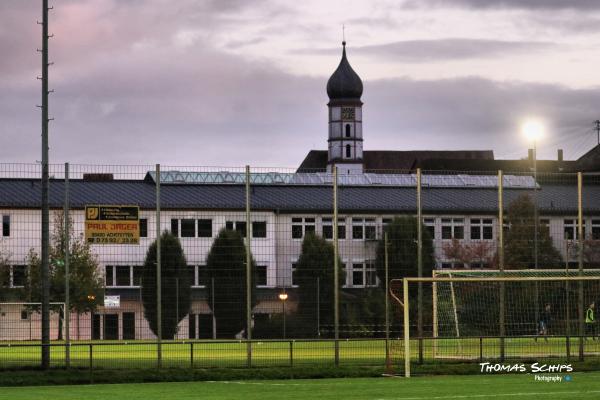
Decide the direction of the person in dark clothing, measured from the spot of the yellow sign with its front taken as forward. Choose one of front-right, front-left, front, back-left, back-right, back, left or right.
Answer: left

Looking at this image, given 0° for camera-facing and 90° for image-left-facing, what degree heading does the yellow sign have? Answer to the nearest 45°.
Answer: approximately 0°

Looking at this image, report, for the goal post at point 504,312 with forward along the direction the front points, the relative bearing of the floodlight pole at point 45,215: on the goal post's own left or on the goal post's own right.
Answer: on the goal post's own right

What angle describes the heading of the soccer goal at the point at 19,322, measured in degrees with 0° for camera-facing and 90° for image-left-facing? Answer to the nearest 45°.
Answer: approximately 0°

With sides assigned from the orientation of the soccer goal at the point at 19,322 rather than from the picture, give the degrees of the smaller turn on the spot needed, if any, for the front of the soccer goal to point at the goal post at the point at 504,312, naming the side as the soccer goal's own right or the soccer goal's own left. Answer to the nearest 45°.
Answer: approximately 90° to the soccer goal's own left

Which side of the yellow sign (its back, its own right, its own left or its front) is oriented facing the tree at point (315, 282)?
left

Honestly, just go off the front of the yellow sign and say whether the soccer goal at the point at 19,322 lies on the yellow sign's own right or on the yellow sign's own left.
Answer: on the yellow sign's own right

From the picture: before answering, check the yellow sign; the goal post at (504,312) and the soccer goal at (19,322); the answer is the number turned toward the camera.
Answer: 3

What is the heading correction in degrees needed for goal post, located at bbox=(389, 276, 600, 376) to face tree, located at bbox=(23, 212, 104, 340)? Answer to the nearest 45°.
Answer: approximately 90° to its right

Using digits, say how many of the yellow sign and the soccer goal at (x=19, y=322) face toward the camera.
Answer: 2
